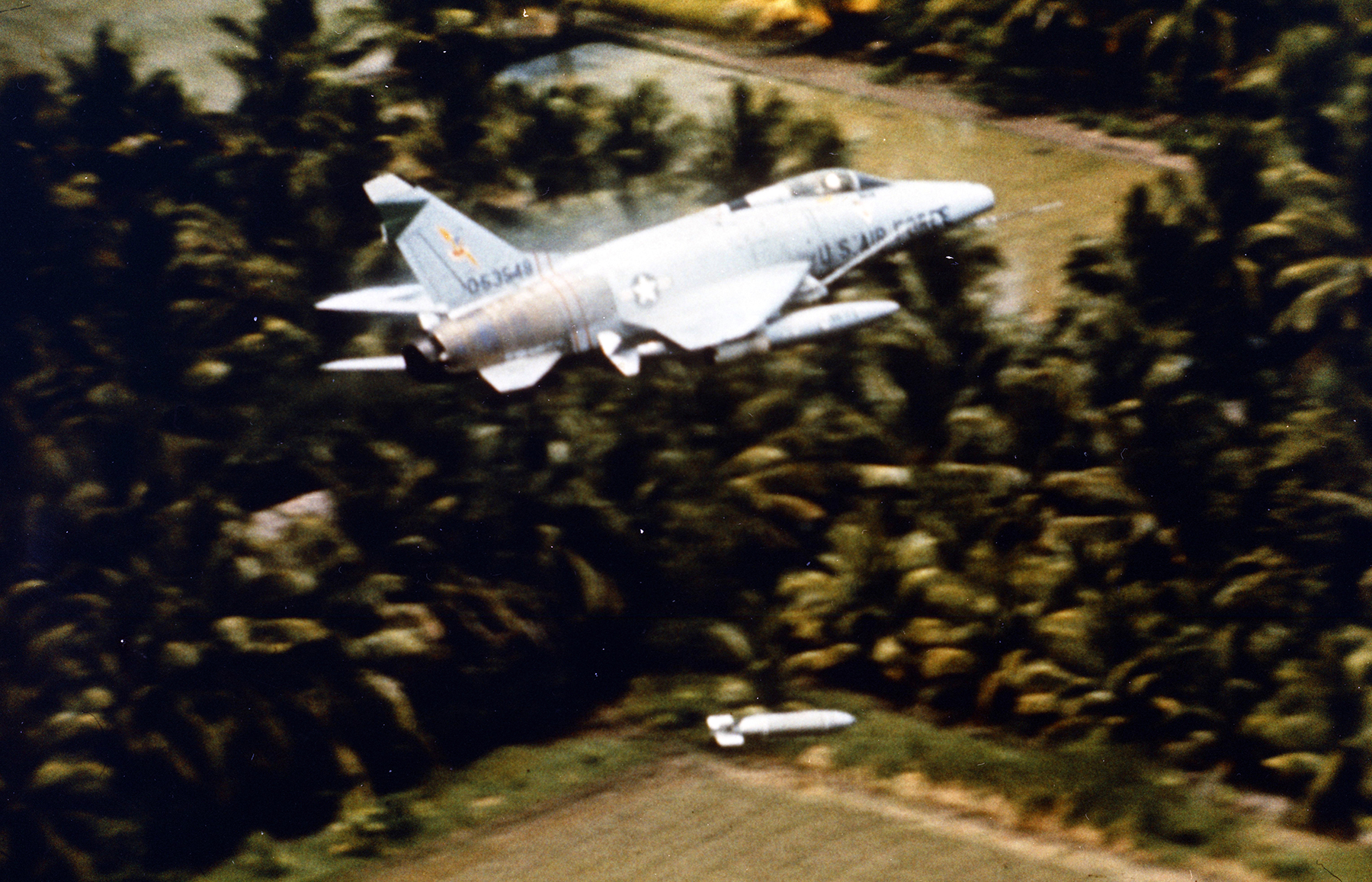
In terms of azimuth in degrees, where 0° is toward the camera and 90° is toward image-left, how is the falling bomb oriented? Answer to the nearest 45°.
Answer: approximately 270°
